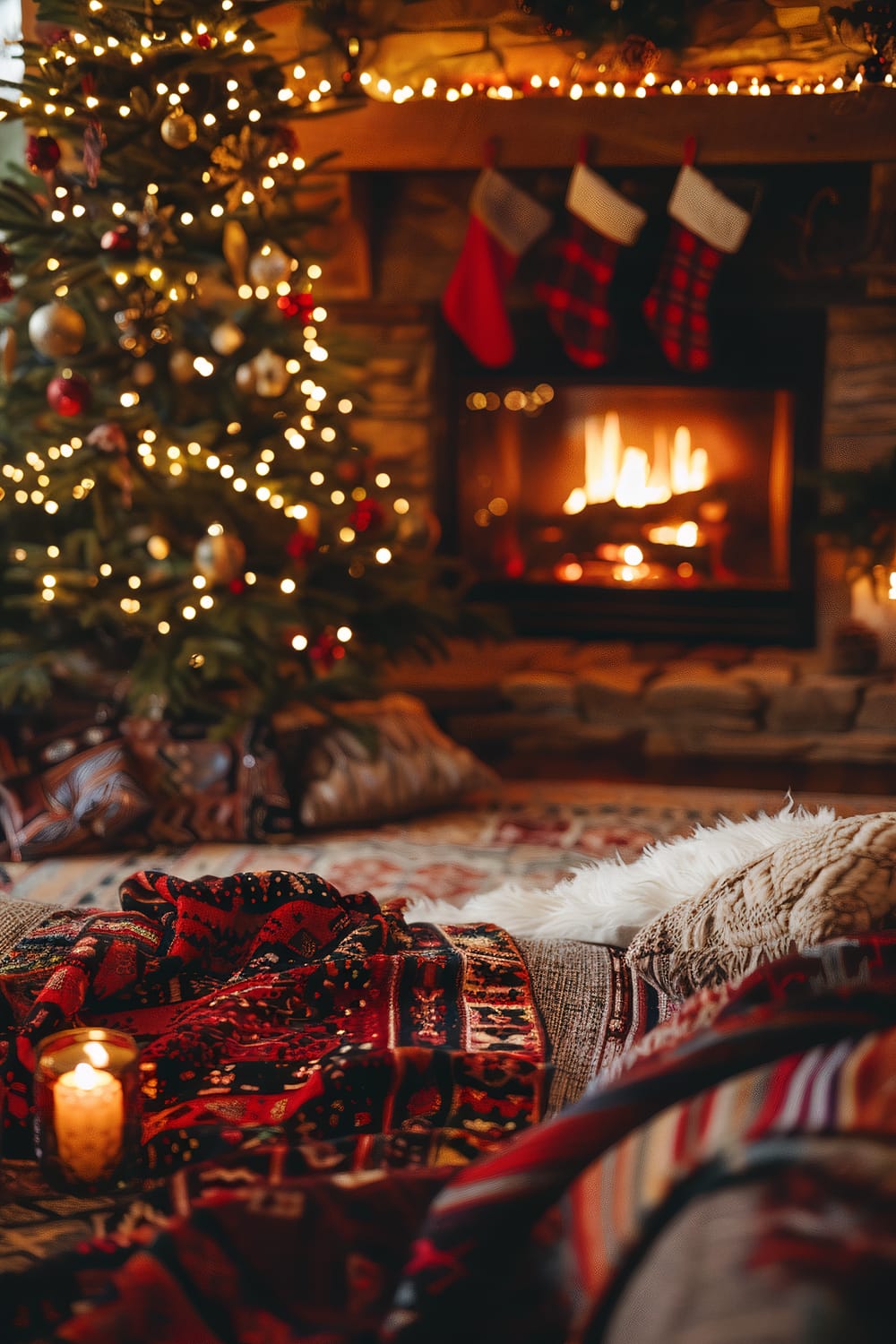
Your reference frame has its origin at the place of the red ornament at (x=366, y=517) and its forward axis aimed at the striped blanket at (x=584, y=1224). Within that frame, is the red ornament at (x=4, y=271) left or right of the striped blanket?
right

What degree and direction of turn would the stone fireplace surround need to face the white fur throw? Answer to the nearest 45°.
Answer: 0° — it already faces it

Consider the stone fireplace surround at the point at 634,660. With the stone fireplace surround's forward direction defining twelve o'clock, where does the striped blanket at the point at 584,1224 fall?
The striped blanket is roughly at 12 o'clock from the stone fireplace surround.

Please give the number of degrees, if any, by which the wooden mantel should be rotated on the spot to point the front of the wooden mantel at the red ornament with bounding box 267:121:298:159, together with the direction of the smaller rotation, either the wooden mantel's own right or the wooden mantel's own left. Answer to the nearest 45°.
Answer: approximately 45° to the wooden mantel's own right

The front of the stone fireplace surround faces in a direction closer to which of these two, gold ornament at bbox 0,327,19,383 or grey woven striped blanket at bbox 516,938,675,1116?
the grey woven striped blanket

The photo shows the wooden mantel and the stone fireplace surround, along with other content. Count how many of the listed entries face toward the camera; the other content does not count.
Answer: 2

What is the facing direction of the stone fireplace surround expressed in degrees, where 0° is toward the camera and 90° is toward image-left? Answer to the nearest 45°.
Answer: approximately 0°

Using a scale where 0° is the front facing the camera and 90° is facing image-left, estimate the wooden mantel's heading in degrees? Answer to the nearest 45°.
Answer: approximately 0°
